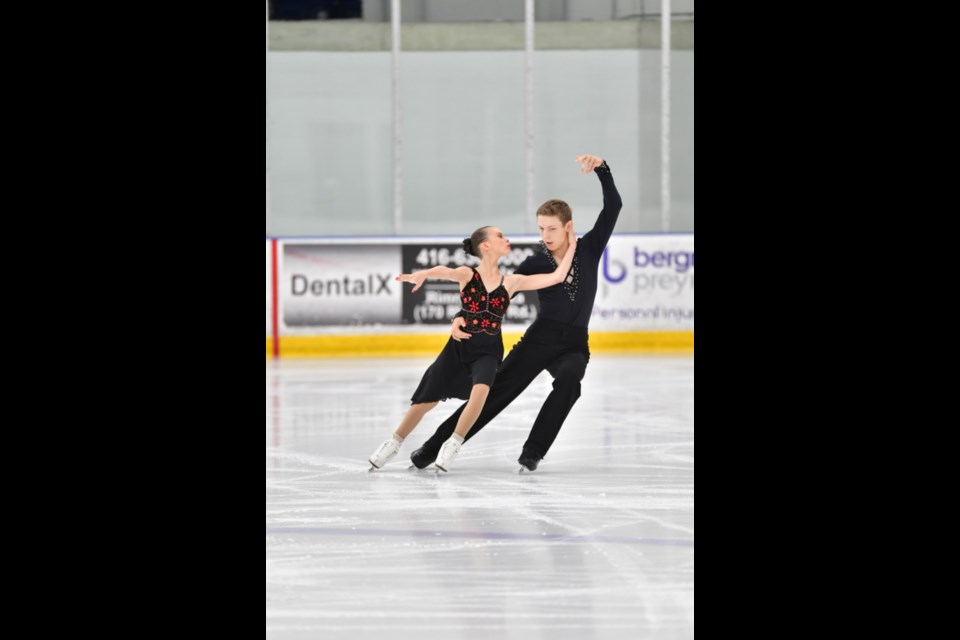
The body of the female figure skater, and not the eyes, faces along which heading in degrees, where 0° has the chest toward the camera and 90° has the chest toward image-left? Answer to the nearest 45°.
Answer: approximately 0°

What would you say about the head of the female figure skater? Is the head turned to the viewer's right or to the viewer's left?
to the viewer's right
